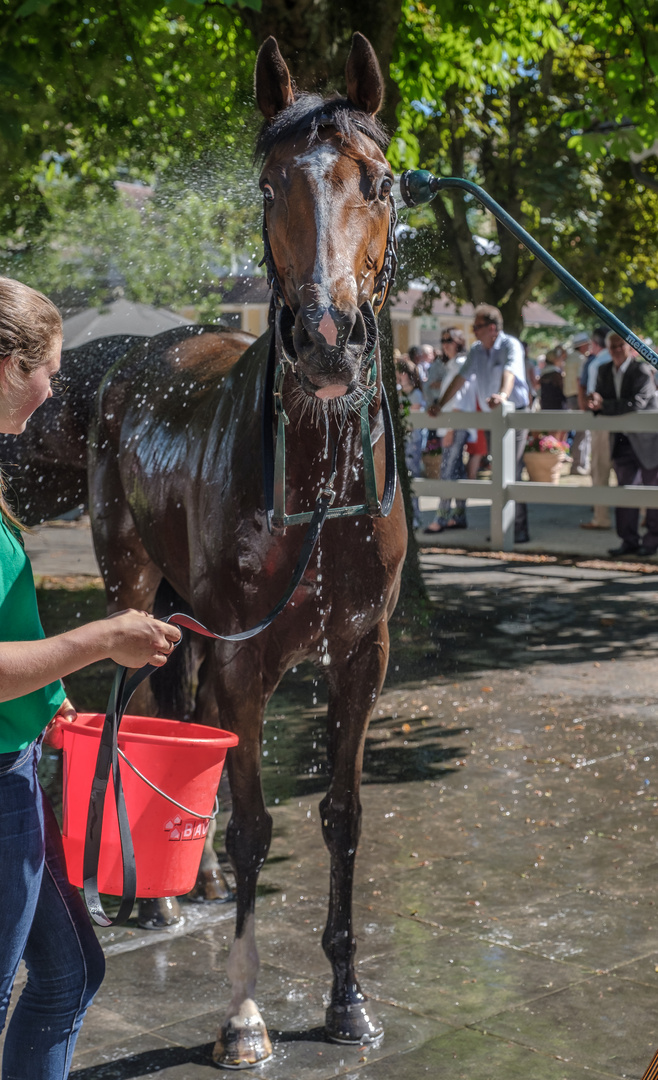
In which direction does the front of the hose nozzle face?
to the viewer's left

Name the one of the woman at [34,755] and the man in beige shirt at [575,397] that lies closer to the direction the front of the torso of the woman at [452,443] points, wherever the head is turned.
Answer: the woman

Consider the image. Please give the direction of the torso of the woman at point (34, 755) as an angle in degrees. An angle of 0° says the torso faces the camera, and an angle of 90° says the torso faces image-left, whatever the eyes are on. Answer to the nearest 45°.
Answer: approximately 270°

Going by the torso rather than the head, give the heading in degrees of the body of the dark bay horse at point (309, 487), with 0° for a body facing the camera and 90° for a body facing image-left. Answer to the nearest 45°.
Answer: approximately 315°

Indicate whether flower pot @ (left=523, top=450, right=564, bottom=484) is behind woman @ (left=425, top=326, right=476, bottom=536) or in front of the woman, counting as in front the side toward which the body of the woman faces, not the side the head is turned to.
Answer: behind

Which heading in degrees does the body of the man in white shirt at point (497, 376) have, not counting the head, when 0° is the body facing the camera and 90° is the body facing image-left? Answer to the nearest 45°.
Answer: approximately 45°

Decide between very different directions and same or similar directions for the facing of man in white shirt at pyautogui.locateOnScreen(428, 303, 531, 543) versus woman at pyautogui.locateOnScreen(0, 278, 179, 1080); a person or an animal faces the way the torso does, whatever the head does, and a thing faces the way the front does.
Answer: very different directions

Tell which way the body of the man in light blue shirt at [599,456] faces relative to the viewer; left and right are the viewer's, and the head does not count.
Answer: facing to the left of the viewer

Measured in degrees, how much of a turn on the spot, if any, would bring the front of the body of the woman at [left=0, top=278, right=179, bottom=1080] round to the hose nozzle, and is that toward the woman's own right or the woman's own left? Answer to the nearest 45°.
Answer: approximately 45° to the woman's own left

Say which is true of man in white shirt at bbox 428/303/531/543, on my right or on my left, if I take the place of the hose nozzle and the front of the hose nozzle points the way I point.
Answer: on my right
